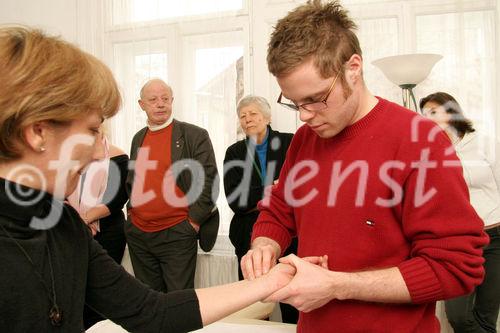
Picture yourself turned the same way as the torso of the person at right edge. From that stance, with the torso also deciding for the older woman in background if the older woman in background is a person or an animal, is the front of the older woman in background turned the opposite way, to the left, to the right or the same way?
to the left

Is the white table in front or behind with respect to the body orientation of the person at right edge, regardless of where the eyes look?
in front

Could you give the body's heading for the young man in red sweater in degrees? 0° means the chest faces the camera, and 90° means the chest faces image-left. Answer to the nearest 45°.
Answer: approximately 45°

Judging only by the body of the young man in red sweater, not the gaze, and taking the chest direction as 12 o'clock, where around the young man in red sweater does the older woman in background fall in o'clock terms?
The older woman in background is roughly at 4 o'clock from the young man in red sweater.

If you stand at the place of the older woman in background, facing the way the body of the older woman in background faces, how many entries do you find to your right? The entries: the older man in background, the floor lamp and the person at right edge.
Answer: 1

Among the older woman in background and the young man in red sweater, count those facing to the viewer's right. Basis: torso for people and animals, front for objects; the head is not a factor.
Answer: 0

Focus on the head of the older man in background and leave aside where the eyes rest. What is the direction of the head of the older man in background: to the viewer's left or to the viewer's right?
to the viewer's right

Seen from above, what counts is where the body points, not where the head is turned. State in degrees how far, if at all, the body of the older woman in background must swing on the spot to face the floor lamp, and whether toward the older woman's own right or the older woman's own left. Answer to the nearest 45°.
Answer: approximately 90° to the older woman's own left
